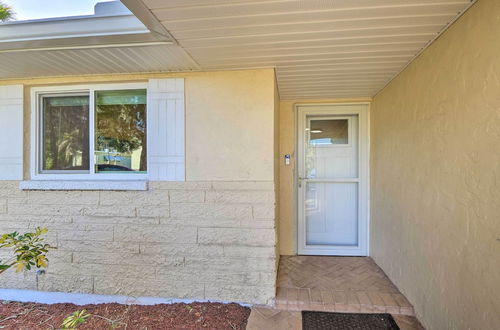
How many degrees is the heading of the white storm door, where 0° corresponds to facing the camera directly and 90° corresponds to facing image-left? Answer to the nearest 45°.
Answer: approximately 0°

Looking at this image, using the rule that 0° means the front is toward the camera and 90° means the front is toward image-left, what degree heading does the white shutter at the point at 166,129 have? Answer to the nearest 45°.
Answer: approximately 0°

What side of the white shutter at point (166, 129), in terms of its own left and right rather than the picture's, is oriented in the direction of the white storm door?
left

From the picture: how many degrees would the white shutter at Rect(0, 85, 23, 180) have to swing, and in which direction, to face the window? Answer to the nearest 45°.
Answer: approximately 45° to its left

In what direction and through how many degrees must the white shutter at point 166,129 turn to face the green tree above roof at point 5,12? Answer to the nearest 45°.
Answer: approximately 135° to its right

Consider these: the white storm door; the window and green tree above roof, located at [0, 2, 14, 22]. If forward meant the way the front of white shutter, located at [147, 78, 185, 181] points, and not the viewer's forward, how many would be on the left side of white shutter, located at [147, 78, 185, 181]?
1

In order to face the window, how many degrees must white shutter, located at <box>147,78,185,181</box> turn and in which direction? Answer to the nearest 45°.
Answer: approximately 135° to its right

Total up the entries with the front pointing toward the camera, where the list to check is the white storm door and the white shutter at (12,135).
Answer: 2
